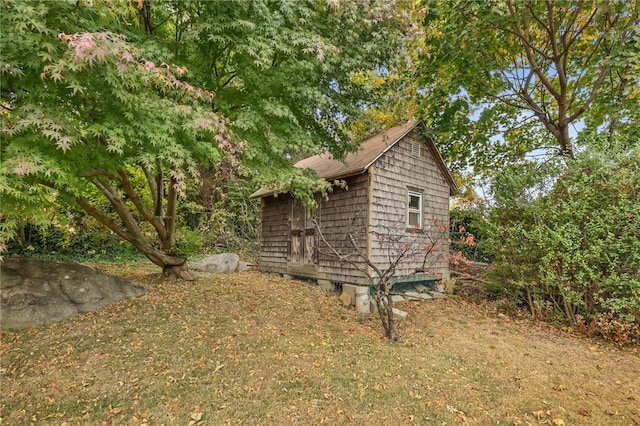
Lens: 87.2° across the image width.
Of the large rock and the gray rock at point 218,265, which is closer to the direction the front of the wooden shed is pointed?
the large rock

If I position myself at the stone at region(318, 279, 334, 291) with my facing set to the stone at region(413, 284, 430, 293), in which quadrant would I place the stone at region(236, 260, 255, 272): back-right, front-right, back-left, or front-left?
back-left

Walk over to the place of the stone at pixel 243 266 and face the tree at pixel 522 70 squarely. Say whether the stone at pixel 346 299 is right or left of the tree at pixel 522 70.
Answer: right

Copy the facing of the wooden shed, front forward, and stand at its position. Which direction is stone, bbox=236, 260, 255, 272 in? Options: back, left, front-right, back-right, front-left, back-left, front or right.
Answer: right

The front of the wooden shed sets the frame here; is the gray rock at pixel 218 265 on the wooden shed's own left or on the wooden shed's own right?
on the wooden shed's own right

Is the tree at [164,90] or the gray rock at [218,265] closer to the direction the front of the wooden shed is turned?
the tree

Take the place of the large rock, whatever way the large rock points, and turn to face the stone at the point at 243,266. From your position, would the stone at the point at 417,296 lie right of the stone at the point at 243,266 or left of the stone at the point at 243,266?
right

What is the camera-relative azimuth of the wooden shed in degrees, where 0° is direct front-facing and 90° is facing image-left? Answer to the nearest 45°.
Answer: approximately 45°

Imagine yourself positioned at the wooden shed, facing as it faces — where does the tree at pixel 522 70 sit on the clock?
The tree is roughly at 7 o'clock from the wooden shed.
